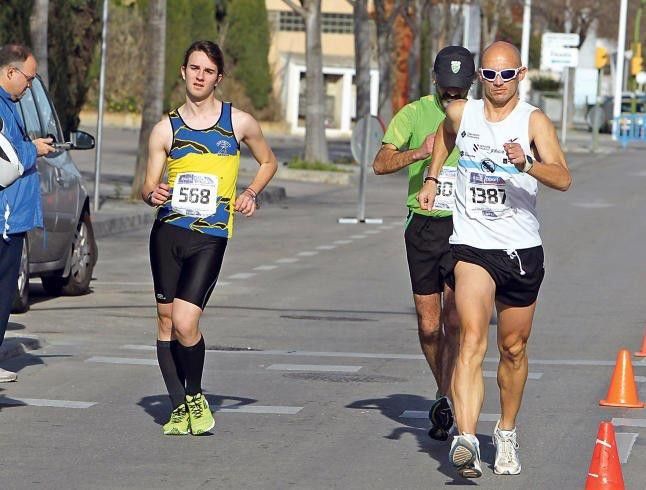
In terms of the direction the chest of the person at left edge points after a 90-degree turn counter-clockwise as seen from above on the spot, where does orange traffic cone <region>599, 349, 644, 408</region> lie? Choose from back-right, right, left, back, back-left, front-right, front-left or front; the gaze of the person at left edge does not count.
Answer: right

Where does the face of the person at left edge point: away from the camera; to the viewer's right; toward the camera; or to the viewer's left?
to the viewer's right

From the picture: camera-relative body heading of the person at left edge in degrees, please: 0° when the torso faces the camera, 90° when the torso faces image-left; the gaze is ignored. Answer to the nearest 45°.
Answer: approximately 270°

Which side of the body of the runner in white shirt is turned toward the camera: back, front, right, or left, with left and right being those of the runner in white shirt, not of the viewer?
front

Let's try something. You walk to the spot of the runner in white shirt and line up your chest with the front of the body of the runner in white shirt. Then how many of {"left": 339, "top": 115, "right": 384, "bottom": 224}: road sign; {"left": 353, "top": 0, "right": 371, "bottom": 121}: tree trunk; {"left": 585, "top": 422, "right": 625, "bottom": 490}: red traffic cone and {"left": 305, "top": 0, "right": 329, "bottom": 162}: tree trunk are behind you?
3

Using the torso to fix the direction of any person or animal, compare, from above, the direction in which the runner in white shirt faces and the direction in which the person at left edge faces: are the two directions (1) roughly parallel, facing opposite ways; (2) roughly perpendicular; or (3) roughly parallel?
roughly perpendicular

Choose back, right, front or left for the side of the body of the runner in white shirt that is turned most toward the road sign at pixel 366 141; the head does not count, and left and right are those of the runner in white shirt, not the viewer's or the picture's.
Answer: back

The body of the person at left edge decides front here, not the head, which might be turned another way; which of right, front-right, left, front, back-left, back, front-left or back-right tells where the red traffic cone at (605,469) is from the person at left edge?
front-right

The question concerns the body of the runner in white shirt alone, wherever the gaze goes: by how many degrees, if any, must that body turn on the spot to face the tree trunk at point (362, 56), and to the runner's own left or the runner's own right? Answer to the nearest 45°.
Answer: approximately 180°

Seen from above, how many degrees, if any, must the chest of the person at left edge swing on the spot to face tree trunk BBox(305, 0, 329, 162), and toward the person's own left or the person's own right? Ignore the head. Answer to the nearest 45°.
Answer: approximately 90° to the person's own left
